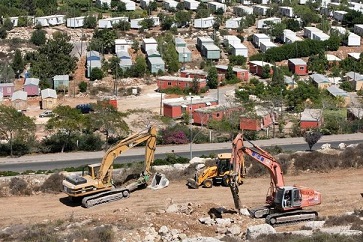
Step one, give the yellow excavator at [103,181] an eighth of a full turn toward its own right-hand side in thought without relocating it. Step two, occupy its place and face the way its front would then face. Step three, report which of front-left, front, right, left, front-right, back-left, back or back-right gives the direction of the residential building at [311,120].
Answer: front-left

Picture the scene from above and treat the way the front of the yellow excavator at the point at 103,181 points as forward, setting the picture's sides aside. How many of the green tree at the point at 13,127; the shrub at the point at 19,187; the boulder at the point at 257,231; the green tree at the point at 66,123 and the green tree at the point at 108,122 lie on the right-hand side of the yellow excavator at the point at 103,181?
1

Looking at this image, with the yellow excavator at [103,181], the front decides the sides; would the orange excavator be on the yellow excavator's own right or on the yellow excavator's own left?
on the yellow excavator's own right

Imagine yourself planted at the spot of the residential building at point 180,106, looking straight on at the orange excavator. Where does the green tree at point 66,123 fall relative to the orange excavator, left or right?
right

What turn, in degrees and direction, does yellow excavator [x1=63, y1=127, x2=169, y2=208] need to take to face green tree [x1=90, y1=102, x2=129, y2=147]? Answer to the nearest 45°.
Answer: approximately 45° to its left

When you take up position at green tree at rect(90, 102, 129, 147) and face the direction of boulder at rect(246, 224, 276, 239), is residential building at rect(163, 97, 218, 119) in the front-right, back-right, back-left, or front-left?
back-left

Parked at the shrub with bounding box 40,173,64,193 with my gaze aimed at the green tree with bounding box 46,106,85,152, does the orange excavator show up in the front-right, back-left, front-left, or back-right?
back-right

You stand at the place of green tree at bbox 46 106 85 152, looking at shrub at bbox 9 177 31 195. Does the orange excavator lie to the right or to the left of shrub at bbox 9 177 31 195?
left

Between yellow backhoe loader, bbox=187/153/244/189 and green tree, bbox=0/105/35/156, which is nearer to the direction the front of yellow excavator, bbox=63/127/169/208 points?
the yellow backhoe loader

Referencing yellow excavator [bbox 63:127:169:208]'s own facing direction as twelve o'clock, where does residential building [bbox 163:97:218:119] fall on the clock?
The residential building is roughly at 11 o'clock from the yellow excavator.

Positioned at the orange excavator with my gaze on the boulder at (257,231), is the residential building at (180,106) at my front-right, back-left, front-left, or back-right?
back-right

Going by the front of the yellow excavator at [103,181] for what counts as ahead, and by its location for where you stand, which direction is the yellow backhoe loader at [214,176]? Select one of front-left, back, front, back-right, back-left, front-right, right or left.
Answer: front-right

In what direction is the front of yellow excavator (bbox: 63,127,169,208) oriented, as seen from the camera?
facing away from the viewer and to the right of the viewer
